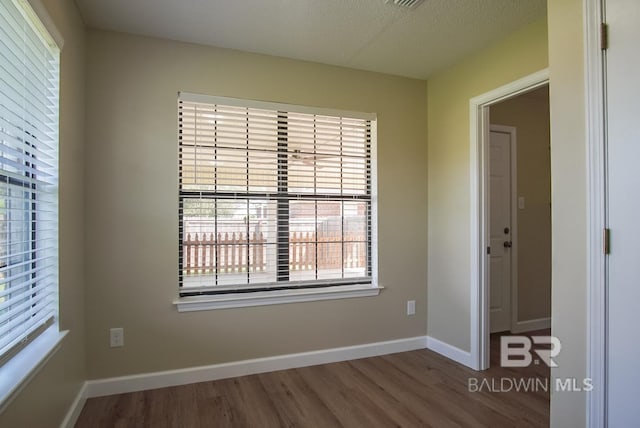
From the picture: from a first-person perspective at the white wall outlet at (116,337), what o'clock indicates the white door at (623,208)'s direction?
The white door is roughly at 11 o'clock from the white wall outlet.

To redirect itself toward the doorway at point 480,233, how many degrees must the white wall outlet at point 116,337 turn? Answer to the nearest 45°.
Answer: approximately 90° to its left

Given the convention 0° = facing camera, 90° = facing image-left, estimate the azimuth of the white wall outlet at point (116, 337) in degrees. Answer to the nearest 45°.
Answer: approximately 0°

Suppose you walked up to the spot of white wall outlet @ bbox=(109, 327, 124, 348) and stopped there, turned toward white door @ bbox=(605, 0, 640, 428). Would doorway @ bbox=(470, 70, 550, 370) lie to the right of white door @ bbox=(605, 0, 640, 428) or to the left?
left

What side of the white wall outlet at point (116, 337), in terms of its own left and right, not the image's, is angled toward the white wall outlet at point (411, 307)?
left

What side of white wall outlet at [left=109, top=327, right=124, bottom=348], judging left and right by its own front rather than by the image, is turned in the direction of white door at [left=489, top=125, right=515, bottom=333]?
left
